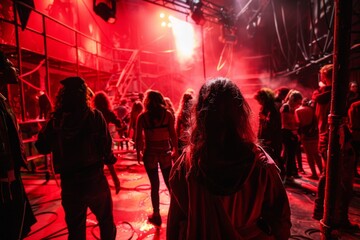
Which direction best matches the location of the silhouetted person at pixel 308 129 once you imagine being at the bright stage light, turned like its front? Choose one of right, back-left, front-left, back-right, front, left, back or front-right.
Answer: front

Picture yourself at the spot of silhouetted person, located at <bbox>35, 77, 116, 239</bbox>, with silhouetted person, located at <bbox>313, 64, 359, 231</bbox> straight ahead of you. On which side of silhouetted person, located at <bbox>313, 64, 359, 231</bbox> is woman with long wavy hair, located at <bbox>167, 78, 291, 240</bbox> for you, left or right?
right

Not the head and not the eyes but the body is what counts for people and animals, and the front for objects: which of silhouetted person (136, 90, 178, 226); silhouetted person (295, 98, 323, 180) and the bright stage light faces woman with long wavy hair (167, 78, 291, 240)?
the bright stage light

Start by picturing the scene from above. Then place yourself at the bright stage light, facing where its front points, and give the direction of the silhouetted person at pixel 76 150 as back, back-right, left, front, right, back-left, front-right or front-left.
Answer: front

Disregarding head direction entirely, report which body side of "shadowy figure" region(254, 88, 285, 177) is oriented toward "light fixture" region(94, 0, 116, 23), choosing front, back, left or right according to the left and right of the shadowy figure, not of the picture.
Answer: front

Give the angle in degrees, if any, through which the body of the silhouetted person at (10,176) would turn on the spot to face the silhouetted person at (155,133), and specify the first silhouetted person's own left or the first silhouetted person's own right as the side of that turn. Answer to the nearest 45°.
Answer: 0° — they already face them

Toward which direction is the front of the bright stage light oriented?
toward the camera

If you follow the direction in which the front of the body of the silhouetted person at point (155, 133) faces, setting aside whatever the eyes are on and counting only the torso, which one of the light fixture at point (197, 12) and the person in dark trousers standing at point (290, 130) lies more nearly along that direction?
the light fixture

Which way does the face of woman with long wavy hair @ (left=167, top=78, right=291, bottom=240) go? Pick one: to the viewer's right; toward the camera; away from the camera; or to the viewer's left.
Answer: away from the camera

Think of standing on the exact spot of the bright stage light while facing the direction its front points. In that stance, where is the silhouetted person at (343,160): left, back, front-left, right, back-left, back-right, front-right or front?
front

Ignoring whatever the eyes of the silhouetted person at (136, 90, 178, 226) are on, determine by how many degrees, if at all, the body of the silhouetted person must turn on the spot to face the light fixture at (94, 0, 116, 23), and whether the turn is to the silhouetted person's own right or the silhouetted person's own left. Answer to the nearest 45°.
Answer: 0° — they already face it

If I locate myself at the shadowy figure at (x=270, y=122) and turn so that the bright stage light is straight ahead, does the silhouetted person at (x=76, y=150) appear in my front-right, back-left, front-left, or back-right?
back-left

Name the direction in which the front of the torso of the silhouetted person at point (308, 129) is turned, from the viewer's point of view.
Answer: away from the camera

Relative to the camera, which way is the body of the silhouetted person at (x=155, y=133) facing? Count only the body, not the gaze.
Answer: away from the camera

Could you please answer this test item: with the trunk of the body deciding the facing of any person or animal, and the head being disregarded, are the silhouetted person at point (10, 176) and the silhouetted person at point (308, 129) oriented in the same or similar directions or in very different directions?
same or similar directions

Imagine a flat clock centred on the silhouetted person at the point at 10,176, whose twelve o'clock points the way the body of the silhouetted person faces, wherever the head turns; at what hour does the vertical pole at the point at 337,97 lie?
The vertical pole is roughly at 1 o'clock from the silhouetted person.

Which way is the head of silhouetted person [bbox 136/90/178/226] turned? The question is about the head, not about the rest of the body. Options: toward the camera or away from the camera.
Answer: away from the camera

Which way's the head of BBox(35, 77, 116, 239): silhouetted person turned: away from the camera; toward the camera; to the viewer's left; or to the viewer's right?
away from the camera

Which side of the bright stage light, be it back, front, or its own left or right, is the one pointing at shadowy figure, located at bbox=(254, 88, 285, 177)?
front

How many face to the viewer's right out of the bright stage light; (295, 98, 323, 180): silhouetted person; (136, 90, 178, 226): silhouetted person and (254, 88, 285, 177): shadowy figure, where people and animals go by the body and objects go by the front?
0
